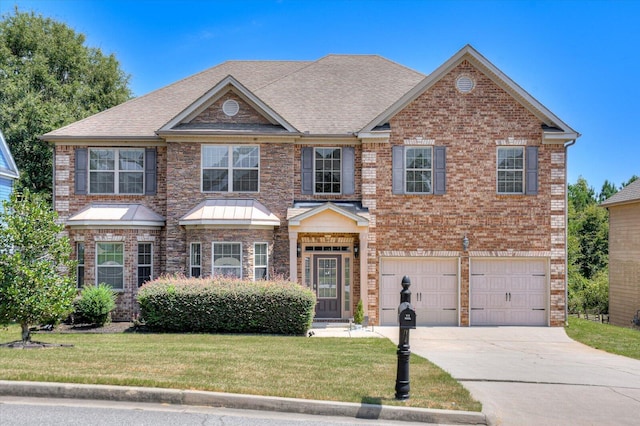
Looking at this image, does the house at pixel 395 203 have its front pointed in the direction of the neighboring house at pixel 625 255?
no

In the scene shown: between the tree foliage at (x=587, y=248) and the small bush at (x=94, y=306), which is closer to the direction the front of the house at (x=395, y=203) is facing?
the small bush

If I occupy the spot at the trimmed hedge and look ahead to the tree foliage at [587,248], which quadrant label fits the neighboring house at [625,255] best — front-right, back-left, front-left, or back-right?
front-right

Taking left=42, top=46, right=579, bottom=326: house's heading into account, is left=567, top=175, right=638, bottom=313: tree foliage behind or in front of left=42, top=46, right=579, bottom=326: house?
behind

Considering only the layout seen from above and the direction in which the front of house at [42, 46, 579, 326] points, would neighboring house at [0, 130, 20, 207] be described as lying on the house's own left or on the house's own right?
on the house's own right

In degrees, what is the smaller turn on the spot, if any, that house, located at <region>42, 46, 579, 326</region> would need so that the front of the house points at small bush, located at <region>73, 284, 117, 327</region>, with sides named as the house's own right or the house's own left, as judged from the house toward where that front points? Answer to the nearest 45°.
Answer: approximately 90° to the house's own right

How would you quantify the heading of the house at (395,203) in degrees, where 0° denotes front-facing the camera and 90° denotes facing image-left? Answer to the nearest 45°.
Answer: approximately 0°

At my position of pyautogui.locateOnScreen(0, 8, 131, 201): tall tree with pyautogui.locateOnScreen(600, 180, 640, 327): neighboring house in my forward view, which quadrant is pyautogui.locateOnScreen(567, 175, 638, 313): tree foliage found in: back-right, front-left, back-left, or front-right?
front-left

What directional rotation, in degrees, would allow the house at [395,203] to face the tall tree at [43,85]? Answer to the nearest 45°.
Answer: approximately 135° to its right

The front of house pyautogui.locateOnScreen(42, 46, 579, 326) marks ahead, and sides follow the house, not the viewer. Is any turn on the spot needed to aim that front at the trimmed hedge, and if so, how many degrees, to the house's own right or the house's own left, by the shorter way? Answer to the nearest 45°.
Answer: approximately 45° to the house's own right

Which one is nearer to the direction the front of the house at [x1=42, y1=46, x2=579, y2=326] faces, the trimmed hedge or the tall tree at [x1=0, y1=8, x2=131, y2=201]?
the trimmed hedge

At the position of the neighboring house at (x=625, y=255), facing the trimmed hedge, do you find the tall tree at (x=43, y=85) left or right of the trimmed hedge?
right
